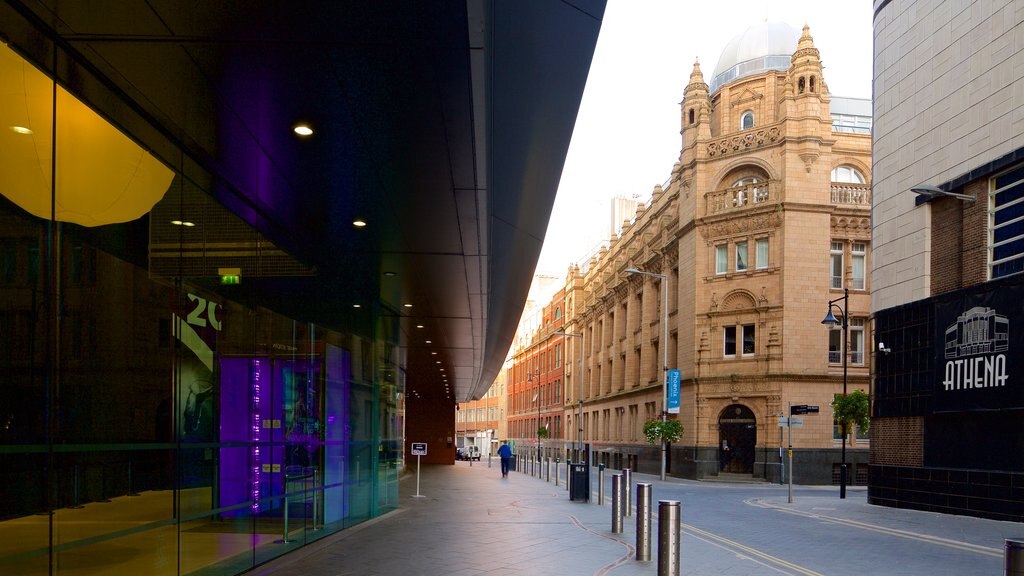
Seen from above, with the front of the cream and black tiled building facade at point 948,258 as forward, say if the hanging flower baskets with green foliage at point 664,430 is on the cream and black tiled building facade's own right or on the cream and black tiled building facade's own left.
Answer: on the cream and black tiled building facade's own right

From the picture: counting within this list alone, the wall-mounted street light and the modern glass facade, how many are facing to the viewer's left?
1

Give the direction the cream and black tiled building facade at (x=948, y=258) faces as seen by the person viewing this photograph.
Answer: facing the viewer and to the left of the viewer

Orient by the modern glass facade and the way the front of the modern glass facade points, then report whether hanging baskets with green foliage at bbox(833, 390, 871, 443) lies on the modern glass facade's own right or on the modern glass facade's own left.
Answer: on the modern glass facade's own left

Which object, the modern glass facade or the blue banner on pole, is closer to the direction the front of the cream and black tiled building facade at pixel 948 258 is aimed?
the modern glass facade

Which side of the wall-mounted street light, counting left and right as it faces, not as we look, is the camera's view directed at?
left

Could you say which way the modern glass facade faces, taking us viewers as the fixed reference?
facing the viewer and to the right of the viewer

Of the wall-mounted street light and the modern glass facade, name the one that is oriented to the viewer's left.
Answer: the wall-mounted street light

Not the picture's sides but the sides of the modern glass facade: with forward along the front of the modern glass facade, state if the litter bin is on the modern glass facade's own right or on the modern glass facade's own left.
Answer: on the modern glass facade's own left

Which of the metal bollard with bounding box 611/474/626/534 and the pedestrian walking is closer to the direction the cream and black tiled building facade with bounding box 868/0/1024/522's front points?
the metal bollard
